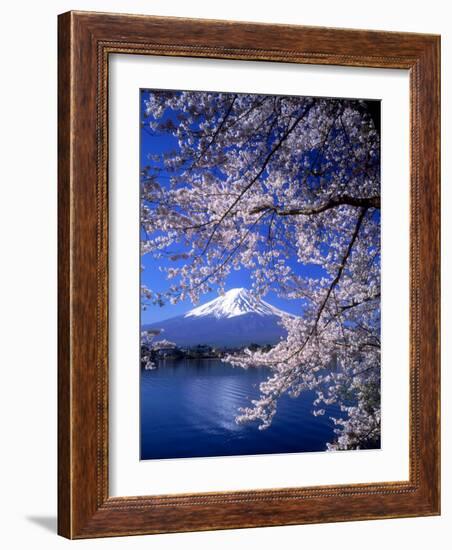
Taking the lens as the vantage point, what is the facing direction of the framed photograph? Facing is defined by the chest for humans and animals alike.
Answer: facing the viewer and to the right of the viewer
